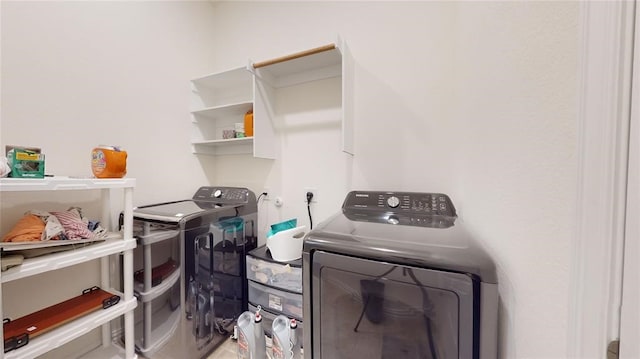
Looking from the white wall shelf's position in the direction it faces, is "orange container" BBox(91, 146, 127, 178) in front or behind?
in front

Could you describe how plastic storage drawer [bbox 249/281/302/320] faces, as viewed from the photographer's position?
facing the viewer and to the left of the viewer

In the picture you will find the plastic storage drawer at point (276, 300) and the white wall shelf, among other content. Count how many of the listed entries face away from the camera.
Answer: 0

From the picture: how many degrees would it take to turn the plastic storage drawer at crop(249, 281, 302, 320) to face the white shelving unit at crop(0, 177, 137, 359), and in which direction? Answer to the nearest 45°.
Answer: approximately 45° to its right

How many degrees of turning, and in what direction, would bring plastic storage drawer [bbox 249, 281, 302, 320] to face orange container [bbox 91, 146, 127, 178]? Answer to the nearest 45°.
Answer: approximately 45° to its right

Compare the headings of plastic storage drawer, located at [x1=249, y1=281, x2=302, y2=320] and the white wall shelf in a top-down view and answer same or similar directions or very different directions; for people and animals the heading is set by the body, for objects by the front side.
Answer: same or similar directions
